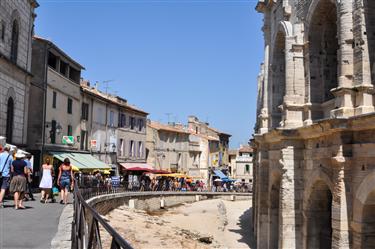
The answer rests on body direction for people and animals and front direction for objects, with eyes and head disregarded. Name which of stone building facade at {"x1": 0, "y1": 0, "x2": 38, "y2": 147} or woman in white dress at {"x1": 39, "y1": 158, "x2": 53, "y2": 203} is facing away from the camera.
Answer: the woman in white dress

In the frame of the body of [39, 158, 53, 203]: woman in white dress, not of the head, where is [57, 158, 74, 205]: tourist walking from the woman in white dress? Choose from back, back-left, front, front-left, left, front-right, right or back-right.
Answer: right

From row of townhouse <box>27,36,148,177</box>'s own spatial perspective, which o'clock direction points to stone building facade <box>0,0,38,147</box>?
The stone building facade is roughly at 2 o'clock from the row of townhouse.

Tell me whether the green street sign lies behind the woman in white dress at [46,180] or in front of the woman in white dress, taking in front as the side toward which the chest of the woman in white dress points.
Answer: in front

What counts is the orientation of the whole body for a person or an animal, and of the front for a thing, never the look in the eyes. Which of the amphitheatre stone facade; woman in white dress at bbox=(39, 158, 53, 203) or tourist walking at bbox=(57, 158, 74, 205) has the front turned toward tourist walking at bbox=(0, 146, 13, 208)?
the amphitheatre stone facade

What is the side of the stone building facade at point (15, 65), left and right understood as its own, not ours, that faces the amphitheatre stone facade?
front

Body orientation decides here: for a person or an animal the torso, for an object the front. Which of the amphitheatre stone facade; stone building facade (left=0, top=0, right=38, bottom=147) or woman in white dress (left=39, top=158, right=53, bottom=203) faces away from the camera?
the woman in white dress

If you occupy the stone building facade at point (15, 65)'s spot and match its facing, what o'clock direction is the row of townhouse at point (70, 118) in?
The row of townhouse is roughly at 8 o'clock from the stone building facade.

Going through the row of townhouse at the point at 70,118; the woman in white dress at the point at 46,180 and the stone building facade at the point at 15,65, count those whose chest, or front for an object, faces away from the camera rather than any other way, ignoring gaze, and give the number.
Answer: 1

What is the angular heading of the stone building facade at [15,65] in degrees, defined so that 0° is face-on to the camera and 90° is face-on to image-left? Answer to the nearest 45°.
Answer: approximately 315°

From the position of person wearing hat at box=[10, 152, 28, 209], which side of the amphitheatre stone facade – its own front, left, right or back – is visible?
front

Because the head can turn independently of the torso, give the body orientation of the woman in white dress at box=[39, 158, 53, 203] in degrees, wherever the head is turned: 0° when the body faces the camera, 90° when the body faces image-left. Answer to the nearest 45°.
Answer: approximately 180°

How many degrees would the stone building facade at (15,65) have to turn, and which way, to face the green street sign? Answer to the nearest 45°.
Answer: approximately 135° to its left

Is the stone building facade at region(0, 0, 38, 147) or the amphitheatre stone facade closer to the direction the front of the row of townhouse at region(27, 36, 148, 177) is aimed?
the amphitheatre stone facade
